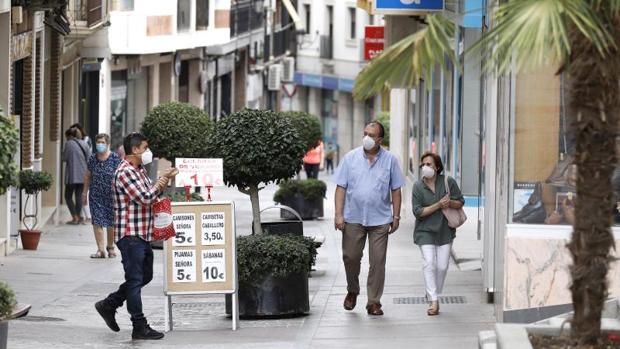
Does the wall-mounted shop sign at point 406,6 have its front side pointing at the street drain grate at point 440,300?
yes

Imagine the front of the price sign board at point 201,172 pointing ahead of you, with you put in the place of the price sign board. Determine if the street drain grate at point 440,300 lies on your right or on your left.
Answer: on your left

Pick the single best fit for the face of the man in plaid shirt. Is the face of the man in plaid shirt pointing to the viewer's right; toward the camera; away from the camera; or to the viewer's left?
to the viewer's right

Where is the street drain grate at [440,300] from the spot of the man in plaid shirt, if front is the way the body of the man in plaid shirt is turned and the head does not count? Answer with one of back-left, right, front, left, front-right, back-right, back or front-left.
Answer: front-left

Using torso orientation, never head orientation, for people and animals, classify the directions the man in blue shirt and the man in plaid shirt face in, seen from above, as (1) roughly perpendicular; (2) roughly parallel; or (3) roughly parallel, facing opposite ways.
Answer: roughly perpendicular

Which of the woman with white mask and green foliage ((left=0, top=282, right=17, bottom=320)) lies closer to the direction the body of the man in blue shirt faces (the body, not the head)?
the green foliage

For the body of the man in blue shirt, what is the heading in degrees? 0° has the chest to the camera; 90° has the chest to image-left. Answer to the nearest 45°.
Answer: approximately 0°

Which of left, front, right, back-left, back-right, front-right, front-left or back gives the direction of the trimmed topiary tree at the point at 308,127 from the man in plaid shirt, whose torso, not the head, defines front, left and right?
left

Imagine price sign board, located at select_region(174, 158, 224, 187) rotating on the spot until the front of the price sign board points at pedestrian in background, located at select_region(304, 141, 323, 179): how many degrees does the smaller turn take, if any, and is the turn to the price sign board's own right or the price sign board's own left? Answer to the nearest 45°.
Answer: approximately 180°

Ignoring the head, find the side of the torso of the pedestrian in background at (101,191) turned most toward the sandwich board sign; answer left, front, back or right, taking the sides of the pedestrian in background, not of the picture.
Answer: front

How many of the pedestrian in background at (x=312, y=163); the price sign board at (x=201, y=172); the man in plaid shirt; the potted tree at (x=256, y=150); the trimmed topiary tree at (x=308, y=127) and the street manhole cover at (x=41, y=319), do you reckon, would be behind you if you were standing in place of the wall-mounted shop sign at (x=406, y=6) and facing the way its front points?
2
